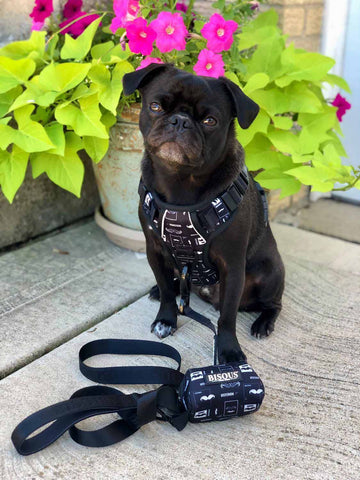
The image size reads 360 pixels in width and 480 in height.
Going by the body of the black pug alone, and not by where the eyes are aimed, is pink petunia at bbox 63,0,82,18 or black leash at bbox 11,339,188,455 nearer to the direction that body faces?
the black leash

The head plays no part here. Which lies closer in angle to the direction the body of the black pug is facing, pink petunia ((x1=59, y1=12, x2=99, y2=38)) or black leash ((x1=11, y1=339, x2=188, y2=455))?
the black leash

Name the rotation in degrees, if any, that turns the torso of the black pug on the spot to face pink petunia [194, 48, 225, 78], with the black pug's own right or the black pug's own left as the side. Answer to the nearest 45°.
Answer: approximately 135° to the black pug's own right

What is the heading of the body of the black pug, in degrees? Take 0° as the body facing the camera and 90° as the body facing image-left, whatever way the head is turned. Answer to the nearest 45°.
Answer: approximately 45°

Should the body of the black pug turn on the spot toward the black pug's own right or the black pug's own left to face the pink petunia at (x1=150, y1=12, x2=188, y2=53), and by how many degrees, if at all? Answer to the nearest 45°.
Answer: approximately 135° to the black pug's own right
